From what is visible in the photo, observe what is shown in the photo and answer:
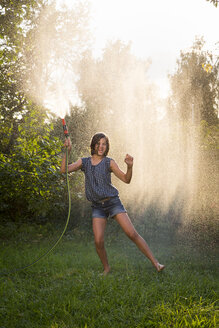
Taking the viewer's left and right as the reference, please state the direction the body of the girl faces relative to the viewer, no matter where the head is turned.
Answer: facing the viewer

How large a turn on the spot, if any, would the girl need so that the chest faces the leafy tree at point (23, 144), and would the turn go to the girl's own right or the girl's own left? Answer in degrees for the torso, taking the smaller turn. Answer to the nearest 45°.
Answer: approximately 135° to the girl's own right
